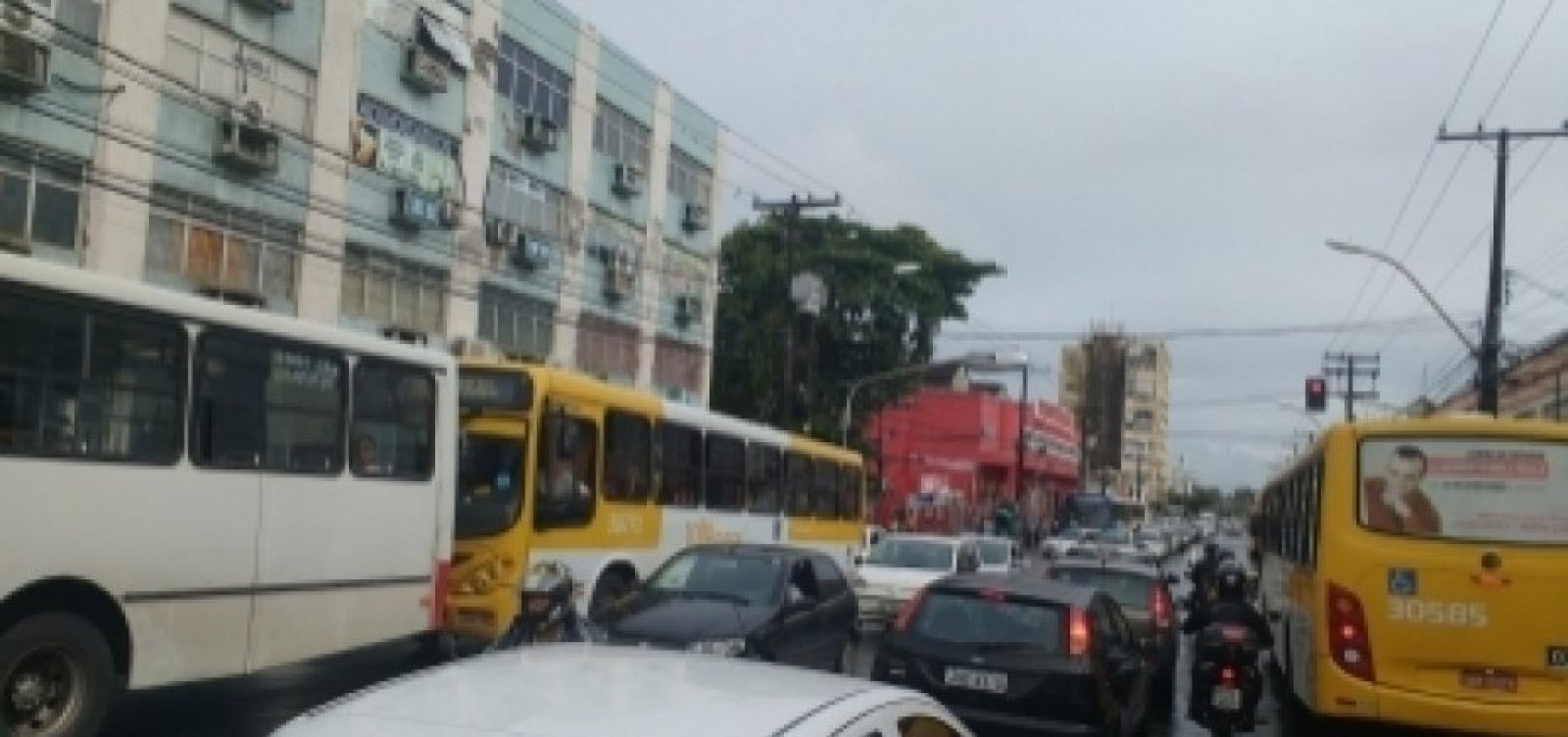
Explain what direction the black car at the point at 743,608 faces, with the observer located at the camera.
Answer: facing the viewer and to the left of the viewer

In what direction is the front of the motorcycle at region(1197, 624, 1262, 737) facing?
away from the camera

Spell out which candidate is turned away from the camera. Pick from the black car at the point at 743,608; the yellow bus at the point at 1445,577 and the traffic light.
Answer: the yellow bus

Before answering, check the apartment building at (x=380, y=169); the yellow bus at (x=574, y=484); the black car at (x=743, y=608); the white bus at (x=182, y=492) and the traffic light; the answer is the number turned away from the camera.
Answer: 0

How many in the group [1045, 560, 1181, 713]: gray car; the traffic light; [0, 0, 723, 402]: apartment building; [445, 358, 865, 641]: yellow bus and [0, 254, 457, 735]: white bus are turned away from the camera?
1

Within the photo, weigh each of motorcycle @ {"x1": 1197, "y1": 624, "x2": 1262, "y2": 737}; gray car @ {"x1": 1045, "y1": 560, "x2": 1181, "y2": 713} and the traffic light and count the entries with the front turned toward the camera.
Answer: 1

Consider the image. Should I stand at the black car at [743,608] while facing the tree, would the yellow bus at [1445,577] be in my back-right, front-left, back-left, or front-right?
back-right

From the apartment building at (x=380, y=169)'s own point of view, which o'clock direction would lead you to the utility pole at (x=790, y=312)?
The utility pole is roughly at 9 o'clock from the apartment building.

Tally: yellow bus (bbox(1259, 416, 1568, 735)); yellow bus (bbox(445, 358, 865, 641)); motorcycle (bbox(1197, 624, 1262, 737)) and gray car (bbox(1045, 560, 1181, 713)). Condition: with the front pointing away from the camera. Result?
3

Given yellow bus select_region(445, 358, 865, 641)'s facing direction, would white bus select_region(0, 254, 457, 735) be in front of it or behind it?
in front

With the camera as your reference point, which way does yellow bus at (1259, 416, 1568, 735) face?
facing away from the viewer

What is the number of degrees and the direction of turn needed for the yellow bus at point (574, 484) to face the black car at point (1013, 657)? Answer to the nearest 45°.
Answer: approximately 90° to its left

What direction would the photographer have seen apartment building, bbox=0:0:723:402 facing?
facing the viewer and to the right of the viewer

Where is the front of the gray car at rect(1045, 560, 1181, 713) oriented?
away from the camera

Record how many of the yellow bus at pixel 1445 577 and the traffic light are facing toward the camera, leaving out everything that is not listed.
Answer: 1

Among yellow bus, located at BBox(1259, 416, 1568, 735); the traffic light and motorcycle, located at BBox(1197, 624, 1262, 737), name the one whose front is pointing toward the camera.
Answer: the traffic light

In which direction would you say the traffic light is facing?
toward the camera

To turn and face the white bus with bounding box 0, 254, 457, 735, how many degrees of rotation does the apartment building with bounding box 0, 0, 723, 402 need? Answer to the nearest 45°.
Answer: approximately 45° to its right

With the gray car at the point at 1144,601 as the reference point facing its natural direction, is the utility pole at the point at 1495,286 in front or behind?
in front

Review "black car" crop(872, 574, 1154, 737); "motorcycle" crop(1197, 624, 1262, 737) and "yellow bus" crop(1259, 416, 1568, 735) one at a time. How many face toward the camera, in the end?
0

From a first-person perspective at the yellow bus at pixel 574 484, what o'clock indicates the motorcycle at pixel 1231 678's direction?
The motorcycle is roughly at 9 o'clock from the yellow bus.
